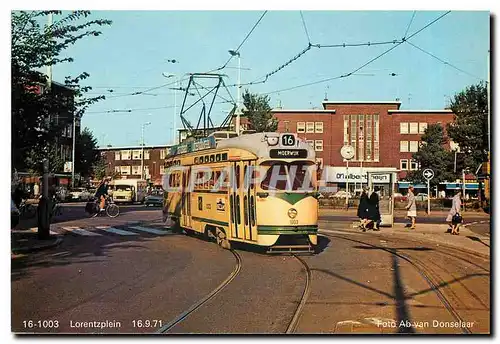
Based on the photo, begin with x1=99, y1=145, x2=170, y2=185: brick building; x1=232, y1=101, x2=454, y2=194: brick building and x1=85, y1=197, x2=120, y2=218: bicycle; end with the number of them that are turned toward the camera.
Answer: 2

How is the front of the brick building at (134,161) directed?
toward the camera

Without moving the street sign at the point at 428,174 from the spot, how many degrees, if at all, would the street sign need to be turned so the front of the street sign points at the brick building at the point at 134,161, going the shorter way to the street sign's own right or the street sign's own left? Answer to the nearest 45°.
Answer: approximately 90° to the street sign's own right

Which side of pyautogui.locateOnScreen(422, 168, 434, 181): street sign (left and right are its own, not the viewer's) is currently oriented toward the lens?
front

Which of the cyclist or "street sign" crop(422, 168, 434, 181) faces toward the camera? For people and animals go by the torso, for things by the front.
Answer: the street sign

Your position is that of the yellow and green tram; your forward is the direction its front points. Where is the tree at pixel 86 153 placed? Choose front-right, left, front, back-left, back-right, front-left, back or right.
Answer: back-right

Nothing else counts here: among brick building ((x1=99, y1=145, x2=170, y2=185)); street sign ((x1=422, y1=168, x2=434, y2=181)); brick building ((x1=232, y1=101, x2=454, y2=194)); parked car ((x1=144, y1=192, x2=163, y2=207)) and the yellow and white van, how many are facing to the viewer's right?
0
